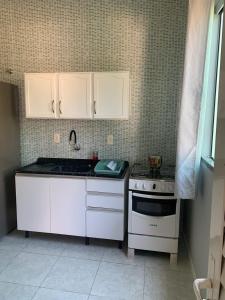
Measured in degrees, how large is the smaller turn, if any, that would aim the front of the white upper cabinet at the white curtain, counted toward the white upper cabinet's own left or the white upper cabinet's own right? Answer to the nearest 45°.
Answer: approximately 45° to the white upper cabinet's own left

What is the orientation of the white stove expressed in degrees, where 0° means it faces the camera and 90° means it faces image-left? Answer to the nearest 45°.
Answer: approximately 0°
